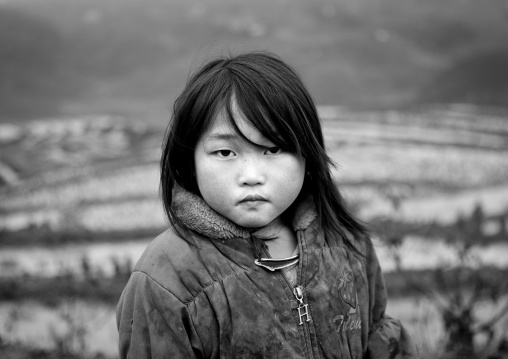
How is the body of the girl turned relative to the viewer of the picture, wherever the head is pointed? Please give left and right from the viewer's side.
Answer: facing the viewer and to the right of the viewer
